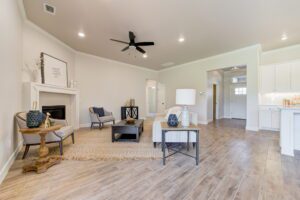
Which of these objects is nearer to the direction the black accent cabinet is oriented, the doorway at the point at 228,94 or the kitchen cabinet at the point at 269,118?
the kitchen cabinet

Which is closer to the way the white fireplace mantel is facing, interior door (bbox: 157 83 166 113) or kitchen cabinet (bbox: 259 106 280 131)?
the kitchen cabinet

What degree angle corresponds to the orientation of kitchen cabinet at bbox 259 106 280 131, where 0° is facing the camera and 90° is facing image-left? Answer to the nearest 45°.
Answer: approximately 0°

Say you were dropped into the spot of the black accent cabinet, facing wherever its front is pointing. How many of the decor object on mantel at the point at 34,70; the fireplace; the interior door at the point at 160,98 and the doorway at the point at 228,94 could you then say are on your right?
2

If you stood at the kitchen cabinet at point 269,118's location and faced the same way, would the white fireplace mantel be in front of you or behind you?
in front

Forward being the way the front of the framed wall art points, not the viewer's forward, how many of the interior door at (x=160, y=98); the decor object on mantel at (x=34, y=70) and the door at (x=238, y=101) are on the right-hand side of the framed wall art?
1

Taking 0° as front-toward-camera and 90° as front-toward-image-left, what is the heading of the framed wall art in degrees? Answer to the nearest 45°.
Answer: approximately 315°
